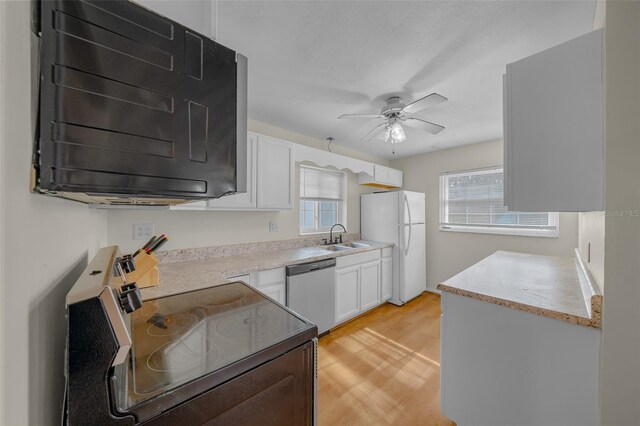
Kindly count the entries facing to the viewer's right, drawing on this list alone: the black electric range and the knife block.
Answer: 2

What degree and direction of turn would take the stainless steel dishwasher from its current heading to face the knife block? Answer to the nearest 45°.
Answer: approximately 90° to its right

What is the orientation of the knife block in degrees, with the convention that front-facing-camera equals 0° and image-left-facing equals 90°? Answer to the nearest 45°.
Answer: approximately 270°

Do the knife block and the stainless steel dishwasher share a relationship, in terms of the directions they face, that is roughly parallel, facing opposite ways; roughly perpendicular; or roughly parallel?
roughly perpendicular

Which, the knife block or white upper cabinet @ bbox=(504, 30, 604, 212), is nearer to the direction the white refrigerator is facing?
the white upper cabinet

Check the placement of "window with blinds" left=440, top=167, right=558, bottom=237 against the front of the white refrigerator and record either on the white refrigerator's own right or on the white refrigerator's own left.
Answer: on the white refrigerator's own left

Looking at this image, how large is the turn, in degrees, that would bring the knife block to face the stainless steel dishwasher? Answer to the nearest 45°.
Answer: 0° — it already faces it

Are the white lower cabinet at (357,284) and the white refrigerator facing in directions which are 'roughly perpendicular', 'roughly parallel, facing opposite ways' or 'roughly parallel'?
roughly parallel

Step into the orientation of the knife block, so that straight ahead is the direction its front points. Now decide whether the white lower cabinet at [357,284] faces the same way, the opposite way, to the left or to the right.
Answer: to the right

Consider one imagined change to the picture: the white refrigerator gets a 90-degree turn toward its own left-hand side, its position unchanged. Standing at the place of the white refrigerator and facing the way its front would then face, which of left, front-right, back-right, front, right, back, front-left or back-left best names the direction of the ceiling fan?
back-right

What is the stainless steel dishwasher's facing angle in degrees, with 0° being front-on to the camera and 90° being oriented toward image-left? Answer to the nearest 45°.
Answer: approximately 315°

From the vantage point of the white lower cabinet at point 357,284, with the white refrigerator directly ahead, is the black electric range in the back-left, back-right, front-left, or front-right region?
back-right

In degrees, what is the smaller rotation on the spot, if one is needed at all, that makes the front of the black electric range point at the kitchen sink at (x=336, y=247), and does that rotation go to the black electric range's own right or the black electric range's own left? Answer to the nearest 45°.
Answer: approximately 45° to the black electric range's own left

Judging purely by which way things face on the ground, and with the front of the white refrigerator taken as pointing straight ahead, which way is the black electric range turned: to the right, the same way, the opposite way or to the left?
to the left

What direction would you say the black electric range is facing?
to the viewer's right

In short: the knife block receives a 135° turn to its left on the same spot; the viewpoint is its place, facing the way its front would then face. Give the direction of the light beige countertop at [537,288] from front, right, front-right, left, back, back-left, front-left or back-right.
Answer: back
